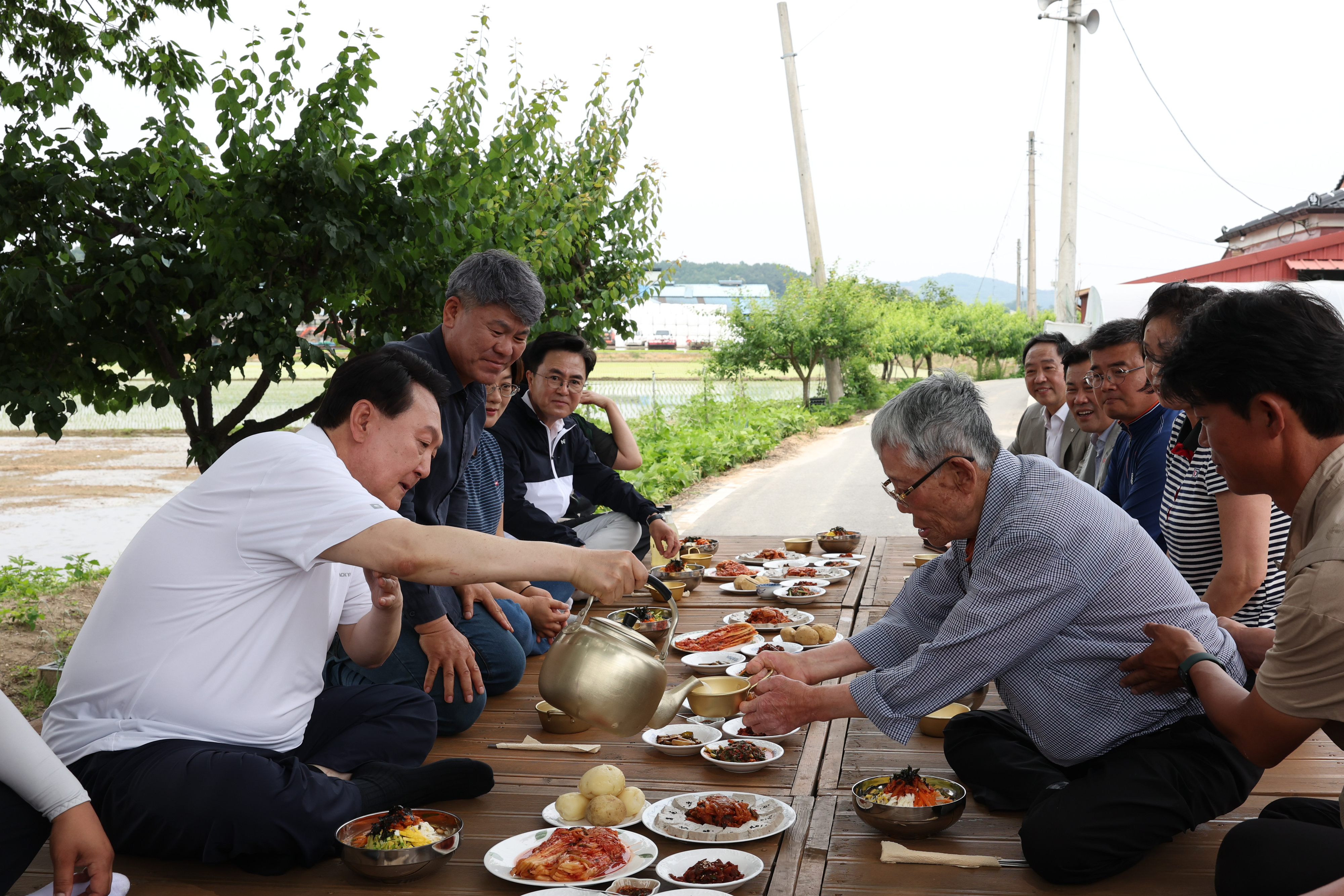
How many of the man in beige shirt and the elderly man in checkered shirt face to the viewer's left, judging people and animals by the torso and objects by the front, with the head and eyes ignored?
2

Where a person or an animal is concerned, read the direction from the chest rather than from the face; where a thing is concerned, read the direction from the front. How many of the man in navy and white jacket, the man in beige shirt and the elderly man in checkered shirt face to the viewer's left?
2

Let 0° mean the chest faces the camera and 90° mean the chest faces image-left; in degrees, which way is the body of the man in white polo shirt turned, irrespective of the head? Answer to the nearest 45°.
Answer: approximately 270°

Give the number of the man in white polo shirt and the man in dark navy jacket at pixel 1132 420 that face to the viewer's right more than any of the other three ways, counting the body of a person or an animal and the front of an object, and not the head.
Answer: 1

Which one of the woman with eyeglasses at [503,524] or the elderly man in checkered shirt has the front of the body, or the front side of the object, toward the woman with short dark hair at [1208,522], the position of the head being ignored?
the woman with eyeglasses

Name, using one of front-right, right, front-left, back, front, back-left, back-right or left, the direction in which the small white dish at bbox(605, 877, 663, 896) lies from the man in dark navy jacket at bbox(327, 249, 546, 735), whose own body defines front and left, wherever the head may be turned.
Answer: front-right

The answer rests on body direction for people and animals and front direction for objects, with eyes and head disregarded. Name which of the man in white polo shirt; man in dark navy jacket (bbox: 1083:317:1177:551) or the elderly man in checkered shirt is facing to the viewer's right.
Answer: the man in white polo shirt

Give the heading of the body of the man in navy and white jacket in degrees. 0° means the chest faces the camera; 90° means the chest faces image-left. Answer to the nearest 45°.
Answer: approximately 315°

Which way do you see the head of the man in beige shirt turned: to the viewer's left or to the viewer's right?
to the viewer's left

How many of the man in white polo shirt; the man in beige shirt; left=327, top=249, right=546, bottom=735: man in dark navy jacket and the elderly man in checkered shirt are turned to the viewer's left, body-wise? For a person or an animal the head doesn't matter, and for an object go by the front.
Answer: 2

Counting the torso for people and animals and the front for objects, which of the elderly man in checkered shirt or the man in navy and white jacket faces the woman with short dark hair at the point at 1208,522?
the man in navy and white jacket
